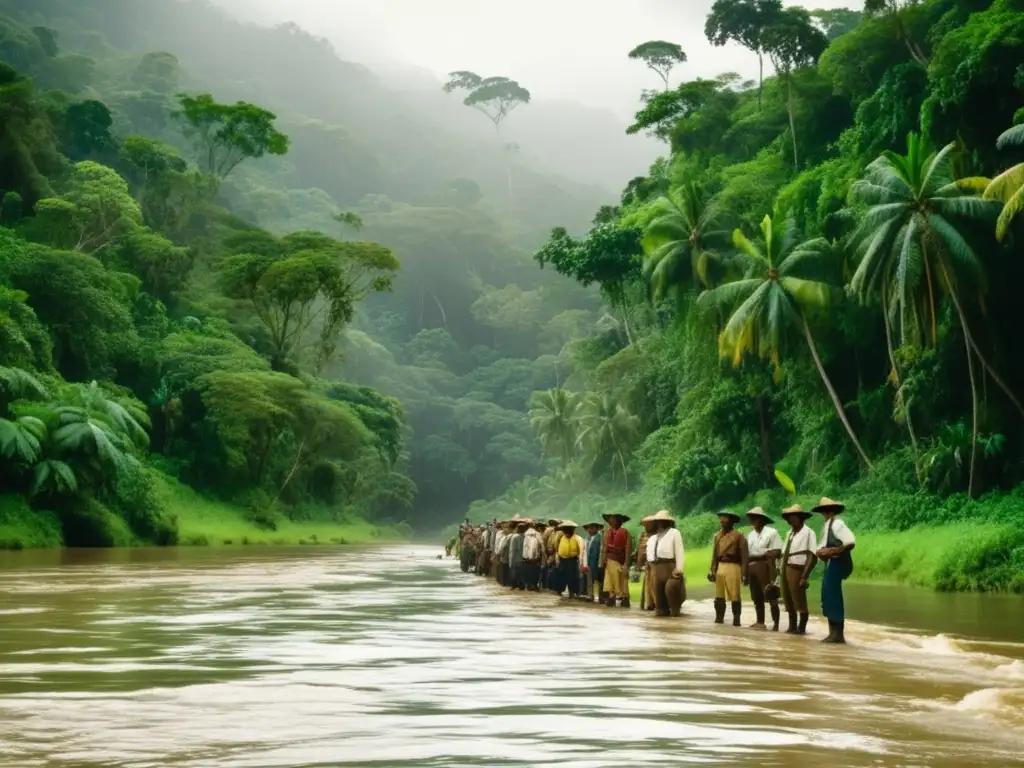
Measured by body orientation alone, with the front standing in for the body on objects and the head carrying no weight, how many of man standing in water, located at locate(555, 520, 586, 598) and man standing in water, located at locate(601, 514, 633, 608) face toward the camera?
2

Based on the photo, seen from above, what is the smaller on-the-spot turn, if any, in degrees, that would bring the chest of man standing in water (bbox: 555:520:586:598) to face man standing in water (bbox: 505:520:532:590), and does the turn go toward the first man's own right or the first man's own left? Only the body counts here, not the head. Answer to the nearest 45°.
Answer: approximately 180°

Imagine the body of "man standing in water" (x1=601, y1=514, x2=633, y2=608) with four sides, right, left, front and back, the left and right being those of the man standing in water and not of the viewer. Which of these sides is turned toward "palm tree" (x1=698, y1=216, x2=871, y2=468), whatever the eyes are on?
back

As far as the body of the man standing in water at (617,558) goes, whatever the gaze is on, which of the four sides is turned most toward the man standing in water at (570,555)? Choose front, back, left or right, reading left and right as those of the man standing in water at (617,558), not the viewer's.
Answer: back

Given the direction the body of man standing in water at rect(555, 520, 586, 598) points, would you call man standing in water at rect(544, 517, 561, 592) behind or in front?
behind

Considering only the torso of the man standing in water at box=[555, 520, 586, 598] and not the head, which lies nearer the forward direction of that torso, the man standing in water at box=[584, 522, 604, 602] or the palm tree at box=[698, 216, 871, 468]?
the man standing in water

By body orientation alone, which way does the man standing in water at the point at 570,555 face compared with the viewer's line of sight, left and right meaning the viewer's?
facing the viewer

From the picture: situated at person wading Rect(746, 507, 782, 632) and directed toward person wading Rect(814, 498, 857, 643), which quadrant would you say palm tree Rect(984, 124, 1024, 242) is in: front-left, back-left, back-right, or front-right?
back-left

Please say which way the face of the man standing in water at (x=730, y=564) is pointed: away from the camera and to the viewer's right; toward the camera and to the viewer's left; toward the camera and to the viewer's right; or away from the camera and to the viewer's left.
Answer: toward the camera and to the viewer's left

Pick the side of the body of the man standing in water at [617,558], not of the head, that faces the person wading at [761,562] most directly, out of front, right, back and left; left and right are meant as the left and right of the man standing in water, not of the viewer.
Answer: front

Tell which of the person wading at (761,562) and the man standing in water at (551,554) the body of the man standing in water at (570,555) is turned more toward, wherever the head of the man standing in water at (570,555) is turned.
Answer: the person wading

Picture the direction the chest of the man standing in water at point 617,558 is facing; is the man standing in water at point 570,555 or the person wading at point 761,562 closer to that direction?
the person wading

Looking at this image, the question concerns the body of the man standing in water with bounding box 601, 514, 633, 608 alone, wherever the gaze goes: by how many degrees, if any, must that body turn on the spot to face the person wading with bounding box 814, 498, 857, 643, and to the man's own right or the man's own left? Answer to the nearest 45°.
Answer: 0° — they already face them

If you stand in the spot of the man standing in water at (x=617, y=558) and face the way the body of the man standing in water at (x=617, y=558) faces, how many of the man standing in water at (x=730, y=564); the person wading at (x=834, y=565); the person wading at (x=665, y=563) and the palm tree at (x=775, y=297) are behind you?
1
